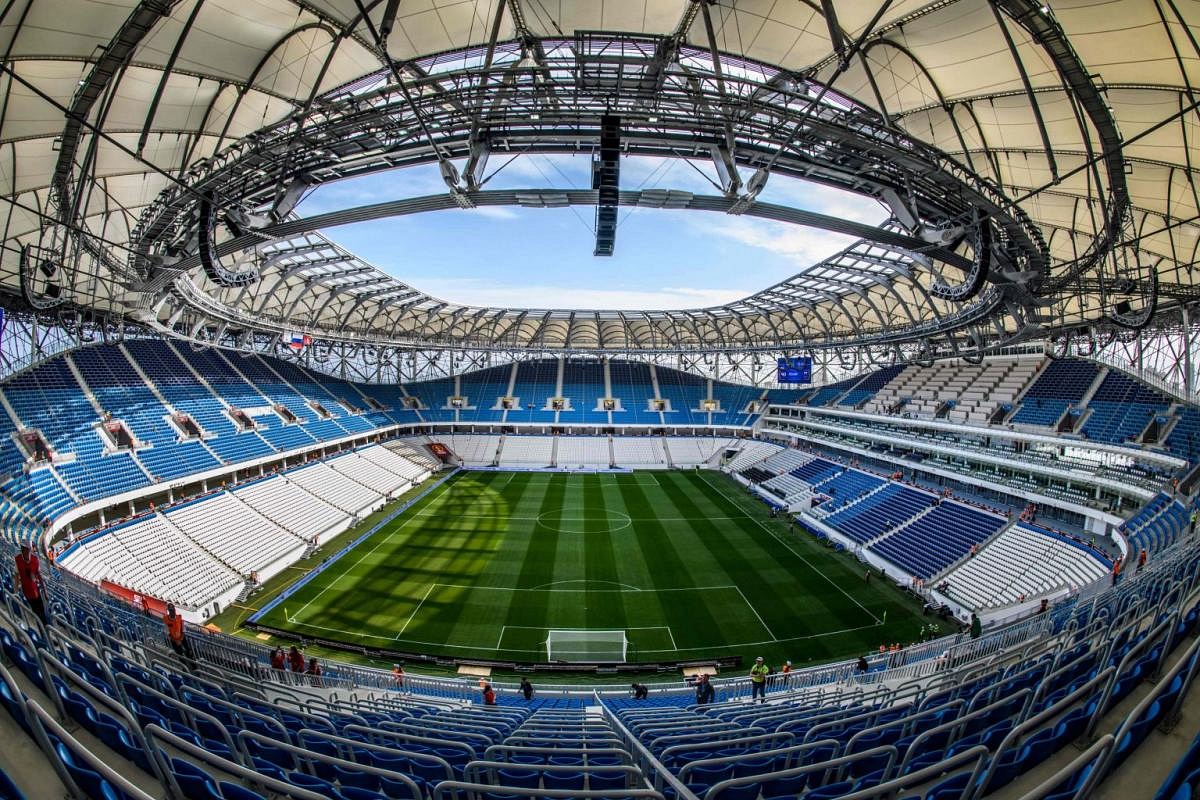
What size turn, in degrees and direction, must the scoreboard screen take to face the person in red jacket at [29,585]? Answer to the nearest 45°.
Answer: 0° — it already faces them

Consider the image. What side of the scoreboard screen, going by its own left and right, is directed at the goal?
front

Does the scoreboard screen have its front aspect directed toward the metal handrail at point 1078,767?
yes

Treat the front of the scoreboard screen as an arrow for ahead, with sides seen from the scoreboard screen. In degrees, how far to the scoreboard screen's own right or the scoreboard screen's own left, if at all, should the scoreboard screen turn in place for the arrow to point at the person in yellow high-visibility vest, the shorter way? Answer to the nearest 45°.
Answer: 0° — it already faces them

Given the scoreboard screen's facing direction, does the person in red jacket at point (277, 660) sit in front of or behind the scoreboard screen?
in front

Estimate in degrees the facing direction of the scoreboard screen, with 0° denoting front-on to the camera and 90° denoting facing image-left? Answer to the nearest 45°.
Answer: approximately 0°
